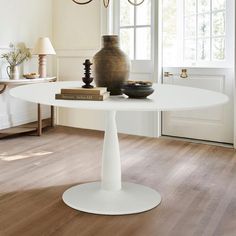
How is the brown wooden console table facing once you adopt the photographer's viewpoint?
facing the viewer and to the right of the viewer

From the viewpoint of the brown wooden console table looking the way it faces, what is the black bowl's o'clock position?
The black bowl is roughly at 1 o'clock from the brown wooden console table.

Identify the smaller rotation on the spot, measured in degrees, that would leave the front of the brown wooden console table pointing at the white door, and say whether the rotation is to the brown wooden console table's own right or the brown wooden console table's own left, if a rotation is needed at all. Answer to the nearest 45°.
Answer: approximately 45° to the brown wooden console table's own left

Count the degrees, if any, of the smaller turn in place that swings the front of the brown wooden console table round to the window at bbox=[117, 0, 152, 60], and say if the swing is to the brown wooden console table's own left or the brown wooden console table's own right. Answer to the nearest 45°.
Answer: approximately 45° to the brown wooden console table's own left

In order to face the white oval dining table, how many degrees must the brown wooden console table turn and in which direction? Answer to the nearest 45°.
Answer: approximately 45° to its right

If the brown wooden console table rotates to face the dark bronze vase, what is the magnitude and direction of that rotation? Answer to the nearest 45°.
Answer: approximately 45° to its right
